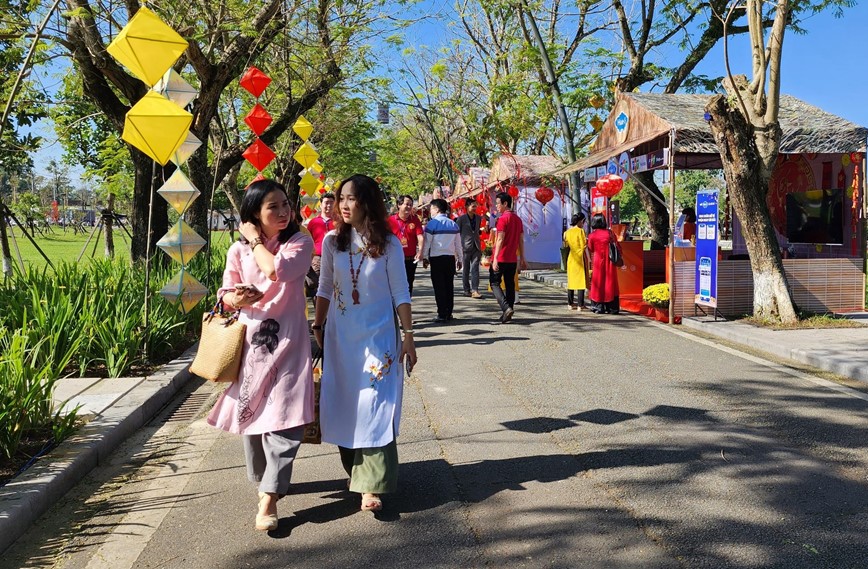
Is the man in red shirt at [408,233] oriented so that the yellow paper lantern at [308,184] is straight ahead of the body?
no

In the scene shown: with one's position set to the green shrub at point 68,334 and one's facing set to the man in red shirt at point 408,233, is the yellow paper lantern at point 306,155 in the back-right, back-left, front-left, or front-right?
front-left

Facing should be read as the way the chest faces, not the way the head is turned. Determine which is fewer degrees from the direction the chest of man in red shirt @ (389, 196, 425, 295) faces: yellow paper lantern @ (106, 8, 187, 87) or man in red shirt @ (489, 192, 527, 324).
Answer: the yellow paper lantern

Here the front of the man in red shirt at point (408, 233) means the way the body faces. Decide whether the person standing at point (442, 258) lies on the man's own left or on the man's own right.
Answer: on the man's own left

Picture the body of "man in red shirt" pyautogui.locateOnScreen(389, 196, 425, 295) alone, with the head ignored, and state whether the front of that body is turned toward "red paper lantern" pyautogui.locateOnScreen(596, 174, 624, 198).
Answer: no

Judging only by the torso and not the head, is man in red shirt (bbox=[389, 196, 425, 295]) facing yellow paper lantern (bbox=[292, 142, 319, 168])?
no

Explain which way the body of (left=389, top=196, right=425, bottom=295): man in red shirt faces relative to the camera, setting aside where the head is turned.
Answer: toward the camera

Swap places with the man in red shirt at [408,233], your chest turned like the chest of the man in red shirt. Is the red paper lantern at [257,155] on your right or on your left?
on your right

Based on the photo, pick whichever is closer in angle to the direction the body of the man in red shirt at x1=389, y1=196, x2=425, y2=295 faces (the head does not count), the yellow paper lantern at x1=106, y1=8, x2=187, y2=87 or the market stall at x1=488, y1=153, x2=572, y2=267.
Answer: the yellow paper lantern

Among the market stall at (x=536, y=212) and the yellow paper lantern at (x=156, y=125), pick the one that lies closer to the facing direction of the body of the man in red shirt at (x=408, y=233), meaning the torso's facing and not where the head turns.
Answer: the yellow paper lantern

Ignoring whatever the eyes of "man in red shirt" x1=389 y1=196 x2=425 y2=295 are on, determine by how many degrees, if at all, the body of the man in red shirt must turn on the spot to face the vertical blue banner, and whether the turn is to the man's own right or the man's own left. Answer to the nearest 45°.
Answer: approximately 90° to the man's own left

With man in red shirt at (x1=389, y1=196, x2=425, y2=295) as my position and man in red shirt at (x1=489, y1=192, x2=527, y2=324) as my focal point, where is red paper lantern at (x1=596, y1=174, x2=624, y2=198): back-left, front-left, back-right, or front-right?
front-left
